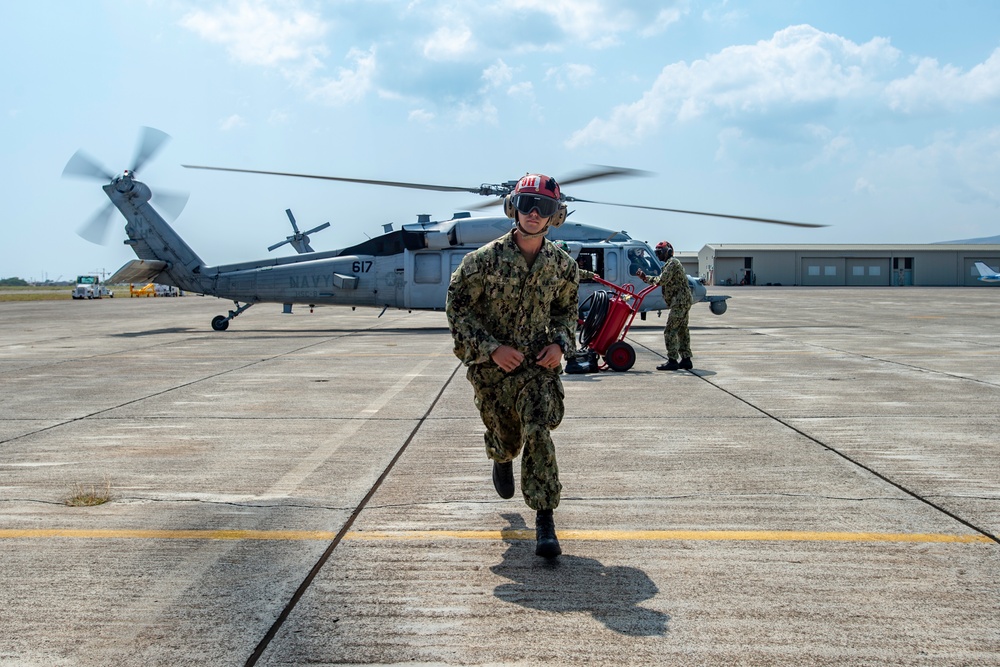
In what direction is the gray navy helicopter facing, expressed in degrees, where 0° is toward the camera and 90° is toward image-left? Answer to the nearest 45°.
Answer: approximately 270°

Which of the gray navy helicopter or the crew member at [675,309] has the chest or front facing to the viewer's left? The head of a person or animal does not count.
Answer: the crew member

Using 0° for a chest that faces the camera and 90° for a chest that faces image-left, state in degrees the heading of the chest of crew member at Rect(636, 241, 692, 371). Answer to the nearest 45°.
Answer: approximately 90°

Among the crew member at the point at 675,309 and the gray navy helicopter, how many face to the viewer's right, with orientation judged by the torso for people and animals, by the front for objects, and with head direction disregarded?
1

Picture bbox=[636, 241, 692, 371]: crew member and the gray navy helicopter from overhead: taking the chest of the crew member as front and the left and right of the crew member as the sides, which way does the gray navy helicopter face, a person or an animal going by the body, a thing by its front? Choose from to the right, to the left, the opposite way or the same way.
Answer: the opposite way

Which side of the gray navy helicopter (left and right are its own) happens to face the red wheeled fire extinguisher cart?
right

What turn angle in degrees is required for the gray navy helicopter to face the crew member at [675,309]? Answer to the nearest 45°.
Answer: approximately 45° to its right
